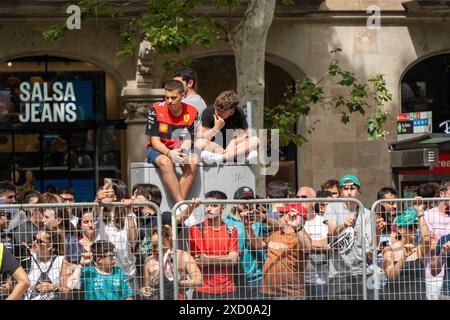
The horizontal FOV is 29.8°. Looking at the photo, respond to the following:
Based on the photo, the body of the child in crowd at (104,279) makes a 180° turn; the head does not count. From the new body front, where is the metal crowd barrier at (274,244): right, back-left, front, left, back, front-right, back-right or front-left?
right

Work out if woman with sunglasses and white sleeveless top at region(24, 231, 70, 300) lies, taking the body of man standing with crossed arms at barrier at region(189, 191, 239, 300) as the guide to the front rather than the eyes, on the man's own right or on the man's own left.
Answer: on the man's own right

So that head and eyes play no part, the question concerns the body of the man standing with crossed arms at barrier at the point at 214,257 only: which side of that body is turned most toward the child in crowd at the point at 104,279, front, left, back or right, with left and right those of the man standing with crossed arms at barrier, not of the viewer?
right

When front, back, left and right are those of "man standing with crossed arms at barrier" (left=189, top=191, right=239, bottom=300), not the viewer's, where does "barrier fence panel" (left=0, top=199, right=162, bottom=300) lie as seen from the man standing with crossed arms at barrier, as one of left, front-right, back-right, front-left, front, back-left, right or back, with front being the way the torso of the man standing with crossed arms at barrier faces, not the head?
right

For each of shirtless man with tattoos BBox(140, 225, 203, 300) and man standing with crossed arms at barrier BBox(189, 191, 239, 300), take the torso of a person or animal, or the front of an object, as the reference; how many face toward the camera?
2

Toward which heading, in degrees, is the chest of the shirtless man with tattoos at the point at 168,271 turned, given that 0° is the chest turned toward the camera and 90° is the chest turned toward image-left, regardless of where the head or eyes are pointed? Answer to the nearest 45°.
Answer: approximately 0°

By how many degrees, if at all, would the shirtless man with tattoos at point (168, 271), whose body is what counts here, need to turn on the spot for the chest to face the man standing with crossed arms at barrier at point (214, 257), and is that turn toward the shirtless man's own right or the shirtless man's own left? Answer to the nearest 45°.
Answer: approximately 90° to the shirtless man's own left

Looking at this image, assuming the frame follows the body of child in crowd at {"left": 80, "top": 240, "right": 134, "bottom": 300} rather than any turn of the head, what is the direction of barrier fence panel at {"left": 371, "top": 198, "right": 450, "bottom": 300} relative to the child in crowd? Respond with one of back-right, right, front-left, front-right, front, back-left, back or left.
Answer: left

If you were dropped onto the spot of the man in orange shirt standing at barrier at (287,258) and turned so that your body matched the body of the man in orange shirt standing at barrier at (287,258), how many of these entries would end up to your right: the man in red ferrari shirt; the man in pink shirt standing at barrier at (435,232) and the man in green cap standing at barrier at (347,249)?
1

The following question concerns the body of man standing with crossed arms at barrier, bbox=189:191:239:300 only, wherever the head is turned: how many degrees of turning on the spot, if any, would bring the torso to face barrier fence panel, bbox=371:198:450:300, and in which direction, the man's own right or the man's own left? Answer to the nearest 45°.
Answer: approximately 90° to the man's own left

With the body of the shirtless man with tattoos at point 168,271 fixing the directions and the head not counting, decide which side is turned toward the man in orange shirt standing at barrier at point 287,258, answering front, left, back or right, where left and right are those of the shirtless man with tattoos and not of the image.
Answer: left
